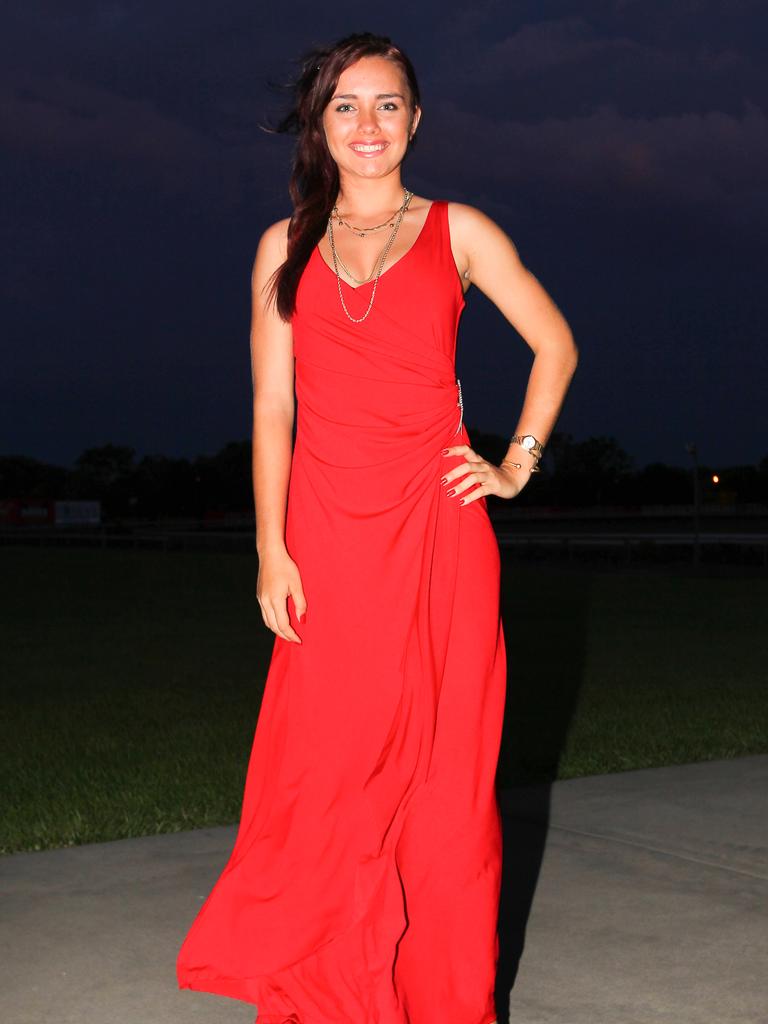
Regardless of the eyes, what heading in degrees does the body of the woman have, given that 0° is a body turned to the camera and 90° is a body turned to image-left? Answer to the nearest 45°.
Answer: approximately 0°
